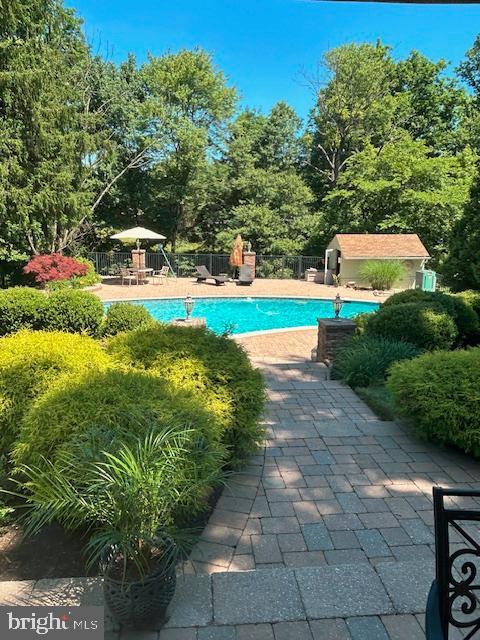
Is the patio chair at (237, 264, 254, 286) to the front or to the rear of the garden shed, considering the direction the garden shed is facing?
to the front

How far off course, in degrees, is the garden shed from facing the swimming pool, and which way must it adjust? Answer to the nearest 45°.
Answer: approximately 45° to its left

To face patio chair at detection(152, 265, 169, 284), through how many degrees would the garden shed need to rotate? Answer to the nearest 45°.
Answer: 0° — it already faces it

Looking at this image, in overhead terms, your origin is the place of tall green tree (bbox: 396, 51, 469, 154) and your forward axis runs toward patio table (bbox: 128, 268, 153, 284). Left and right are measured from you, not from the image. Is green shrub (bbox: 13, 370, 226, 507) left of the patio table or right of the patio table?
left

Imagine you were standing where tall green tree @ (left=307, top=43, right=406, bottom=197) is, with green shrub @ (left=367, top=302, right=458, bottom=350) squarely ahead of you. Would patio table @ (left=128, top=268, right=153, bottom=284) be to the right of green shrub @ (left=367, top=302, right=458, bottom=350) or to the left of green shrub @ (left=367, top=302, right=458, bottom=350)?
right

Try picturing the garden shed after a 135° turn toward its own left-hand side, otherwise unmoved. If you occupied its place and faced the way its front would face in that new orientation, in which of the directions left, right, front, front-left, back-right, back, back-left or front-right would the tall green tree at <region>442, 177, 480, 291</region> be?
front-left

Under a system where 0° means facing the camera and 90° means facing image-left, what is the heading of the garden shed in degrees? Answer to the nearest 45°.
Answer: approximately 90°

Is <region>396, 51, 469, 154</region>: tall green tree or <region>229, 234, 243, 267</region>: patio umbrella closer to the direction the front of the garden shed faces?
the patio umbrella

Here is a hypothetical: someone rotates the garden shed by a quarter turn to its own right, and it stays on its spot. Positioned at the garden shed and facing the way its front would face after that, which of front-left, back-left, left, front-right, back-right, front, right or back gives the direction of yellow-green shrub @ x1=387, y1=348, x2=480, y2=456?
back
